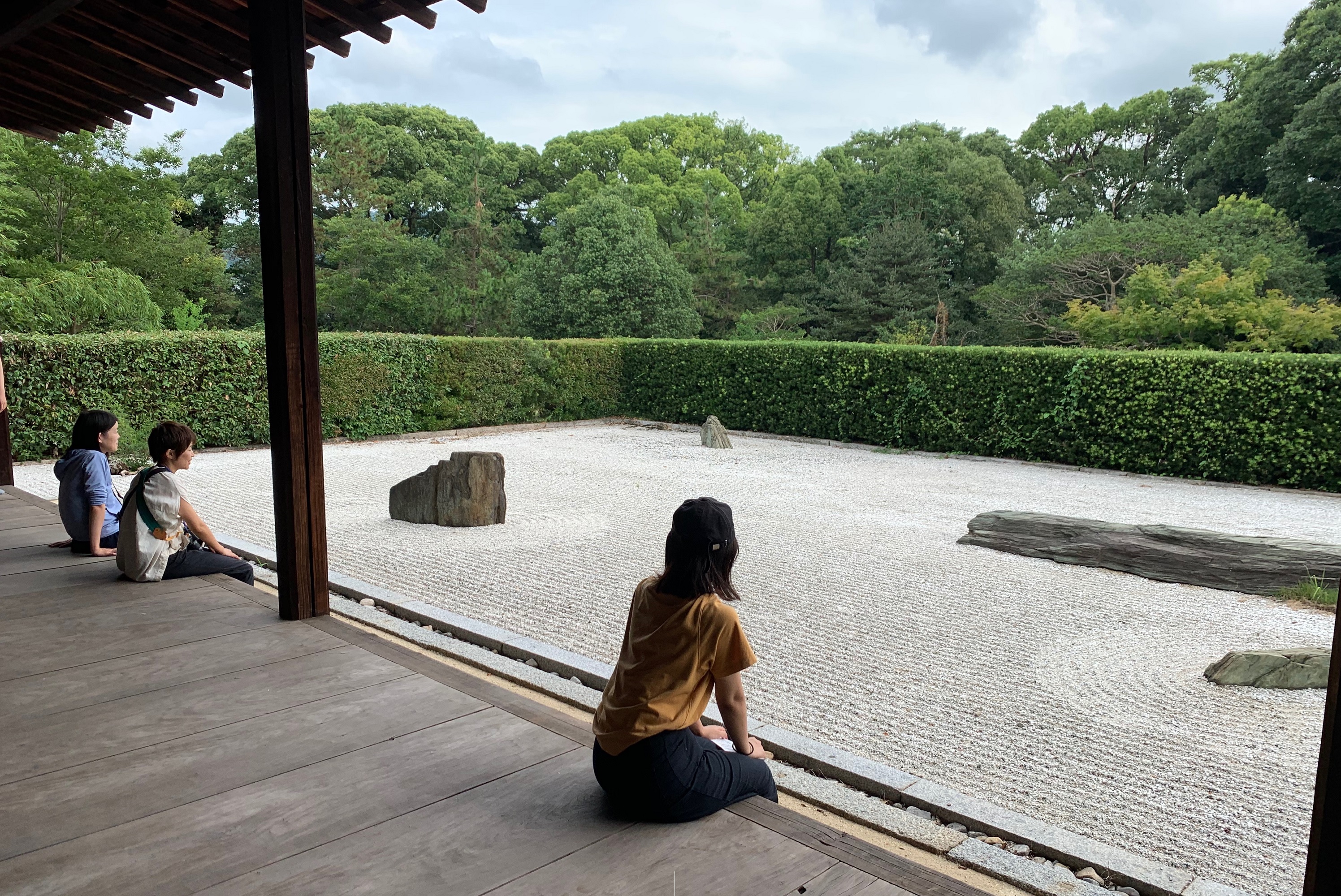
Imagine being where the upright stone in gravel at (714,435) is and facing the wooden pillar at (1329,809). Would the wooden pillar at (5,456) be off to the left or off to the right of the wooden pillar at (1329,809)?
right

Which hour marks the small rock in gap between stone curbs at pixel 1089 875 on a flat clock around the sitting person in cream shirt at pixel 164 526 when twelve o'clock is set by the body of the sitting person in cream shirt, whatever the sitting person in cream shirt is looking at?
The small rock in gap between stone curbs is roughly at 2 o'clock from the sitting person in cream shirt.

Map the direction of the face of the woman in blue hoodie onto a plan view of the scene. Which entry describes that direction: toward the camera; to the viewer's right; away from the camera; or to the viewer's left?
to the viewer's right

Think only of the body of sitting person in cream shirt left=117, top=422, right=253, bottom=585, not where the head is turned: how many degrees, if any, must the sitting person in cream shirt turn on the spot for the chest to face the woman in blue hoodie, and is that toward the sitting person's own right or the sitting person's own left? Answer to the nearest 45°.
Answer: approximately 135° to the sitting person's own left

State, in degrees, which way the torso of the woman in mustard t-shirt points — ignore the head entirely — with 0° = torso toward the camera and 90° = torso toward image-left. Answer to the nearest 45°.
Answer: approximately 225°

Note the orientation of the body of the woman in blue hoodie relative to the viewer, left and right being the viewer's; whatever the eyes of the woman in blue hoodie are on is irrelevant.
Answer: facing to the right of the viewer

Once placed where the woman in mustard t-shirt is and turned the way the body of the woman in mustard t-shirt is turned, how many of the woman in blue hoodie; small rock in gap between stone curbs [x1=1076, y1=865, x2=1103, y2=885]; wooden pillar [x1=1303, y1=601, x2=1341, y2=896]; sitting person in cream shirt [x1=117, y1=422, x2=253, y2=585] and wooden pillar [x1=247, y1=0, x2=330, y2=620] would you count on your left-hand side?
3

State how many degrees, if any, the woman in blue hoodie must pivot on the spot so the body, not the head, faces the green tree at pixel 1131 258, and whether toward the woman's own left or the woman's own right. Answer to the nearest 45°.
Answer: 0° — they already face it

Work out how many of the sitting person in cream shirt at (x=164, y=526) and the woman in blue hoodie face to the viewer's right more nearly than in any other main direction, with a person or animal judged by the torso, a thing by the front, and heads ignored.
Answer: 2

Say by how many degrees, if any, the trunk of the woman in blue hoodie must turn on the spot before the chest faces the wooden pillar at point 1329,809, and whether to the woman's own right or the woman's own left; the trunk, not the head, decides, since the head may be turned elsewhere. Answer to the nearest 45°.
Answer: approximately 90° to the woman's own right

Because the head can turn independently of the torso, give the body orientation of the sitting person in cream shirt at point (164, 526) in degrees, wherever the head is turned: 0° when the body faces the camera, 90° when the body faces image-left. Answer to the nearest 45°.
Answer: approximately 270°
